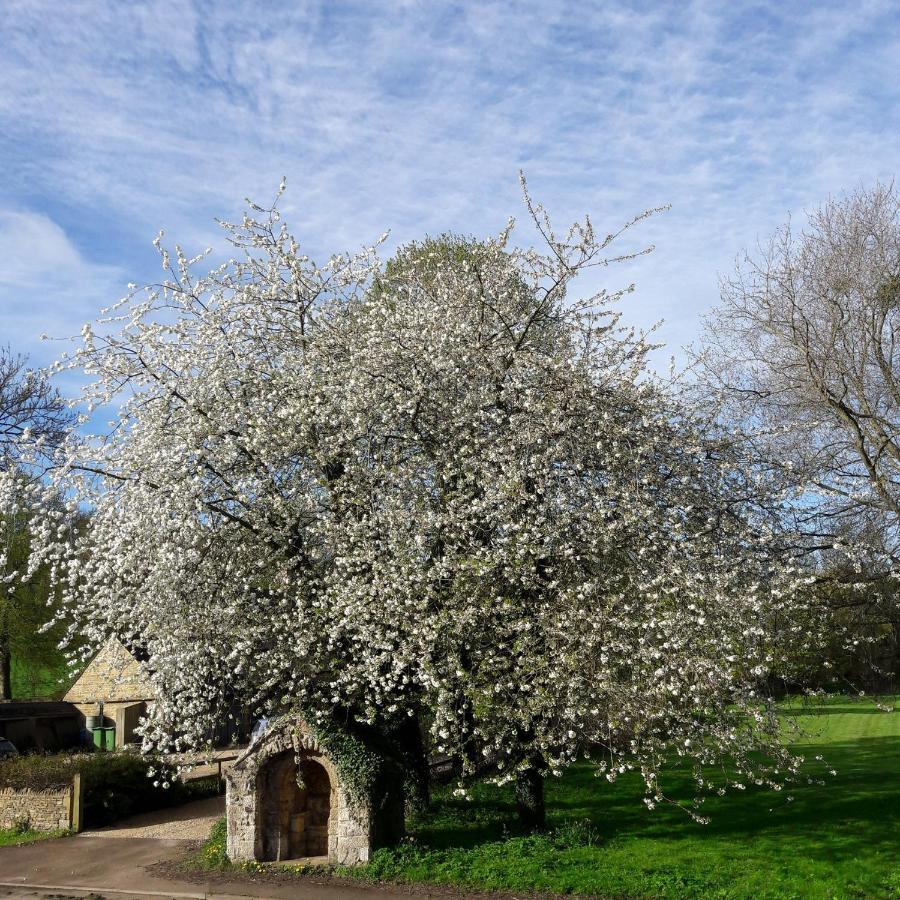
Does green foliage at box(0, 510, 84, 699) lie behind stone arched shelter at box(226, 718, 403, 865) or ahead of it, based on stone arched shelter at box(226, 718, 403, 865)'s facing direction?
behind

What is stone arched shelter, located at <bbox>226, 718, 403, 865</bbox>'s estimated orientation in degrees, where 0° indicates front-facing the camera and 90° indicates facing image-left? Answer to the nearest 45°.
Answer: approximately 0°

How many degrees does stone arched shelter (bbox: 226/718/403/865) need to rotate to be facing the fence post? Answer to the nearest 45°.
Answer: approximately 135° to its right

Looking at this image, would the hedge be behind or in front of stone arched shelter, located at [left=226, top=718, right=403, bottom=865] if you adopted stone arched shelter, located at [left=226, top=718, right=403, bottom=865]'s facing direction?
behind

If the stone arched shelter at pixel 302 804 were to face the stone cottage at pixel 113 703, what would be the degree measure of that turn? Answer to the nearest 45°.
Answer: approximately 180°
